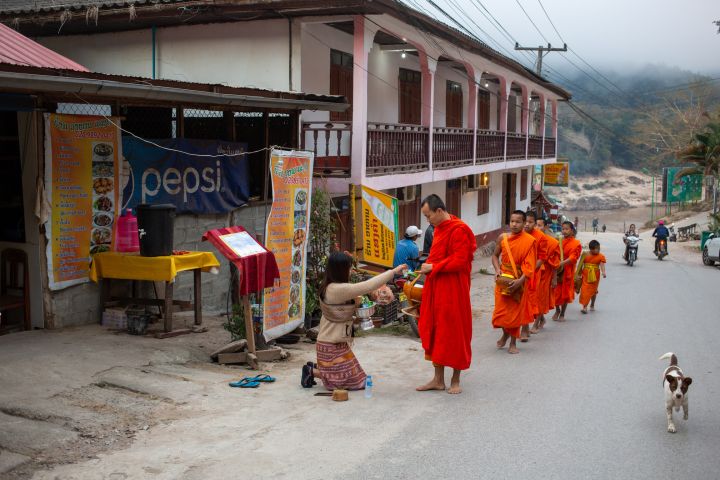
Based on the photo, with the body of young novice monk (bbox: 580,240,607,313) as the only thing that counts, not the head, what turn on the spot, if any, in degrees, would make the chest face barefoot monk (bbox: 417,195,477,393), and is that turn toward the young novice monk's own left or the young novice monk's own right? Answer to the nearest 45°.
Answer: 0° — they already face them

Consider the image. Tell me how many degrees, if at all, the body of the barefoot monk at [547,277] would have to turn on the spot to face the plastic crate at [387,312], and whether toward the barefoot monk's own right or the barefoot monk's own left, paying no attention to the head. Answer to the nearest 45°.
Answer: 0° — they already face it

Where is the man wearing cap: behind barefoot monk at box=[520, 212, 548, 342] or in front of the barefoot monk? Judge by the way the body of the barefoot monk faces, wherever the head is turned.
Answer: in front

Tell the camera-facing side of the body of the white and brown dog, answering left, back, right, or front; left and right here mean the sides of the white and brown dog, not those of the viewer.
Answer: front

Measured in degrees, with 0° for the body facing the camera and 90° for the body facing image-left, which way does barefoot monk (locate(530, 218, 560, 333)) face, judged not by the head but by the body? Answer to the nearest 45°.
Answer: approximately 45°

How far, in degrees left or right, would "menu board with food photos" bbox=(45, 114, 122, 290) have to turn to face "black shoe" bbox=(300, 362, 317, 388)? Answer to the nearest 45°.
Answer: approximately 45° to its left

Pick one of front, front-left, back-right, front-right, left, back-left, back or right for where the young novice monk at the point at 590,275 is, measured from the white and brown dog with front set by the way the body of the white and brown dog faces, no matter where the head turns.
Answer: back

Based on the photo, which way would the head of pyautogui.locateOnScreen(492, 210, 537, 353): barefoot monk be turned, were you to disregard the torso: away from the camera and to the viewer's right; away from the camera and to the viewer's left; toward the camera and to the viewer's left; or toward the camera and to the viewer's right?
toward the camera and to the viewer's left

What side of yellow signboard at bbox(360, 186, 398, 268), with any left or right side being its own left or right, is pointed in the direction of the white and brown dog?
front

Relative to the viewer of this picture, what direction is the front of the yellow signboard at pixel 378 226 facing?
facing the viewer and to the right of the viewer

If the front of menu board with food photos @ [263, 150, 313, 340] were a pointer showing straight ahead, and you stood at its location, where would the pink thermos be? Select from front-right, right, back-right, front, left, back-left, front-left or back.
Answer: back-right

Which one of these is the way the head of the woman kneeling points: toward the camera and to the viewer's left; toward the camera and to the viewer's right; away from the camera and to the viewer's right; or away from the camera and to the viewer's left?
away from the camera and to the viewer's right

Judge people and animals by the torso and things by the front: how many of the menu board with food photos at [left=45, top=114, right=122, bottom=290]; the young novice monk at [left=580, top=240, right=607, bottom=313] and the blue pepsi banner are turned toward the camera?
3

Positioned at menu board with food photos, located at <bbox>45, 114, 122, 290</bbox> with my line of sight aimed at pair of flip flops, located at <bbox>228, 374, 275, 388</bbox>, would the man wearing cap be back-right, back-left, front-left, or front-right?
front-left

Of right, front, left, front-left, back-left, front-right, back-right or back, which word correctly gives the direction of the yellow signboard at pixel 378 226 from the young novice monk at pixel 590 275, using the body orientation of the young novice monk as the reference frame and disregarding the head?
front-right

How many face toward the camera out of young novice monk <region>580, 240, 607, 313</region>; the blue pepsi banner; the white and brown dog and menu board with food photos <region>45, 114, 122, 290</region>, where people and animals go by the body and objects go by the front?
4

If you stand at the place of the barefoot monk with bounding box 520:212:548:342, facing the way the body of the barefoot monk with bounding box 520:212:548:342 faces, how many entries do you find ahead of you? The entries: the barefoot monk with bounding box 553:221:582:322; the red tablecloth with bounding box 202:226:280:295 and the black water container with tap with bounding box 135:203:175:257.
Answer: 2

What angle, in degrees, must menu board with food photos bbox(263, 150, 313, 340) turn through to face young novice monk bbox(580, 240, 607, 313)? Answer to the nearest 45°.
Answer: approximately 90° to its left

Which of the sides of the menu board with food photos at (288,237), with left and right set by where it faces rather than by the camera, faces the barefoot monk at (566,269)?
left

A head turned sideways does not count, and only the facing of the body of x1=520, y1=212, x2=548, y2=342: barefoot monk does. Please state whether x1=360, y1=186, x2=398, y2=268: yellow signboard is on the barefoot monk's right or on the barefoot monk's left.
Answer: on the barefoot monk's right

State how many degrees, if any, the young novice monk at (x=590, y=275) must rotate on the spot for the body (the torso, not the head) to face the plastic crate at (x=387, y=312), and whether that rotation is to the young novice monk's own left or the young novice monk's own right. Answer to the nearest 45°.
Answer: approximately 45° to the young novice monk's own right

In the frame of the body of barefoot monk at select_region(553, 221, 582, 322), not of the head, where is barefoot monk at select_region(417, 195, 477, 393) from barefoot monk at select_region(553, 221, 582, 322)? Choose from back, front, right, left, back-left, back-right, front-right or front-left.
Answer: front-left

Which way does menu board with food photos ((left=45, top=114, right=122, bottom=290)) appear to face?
toward the camera
